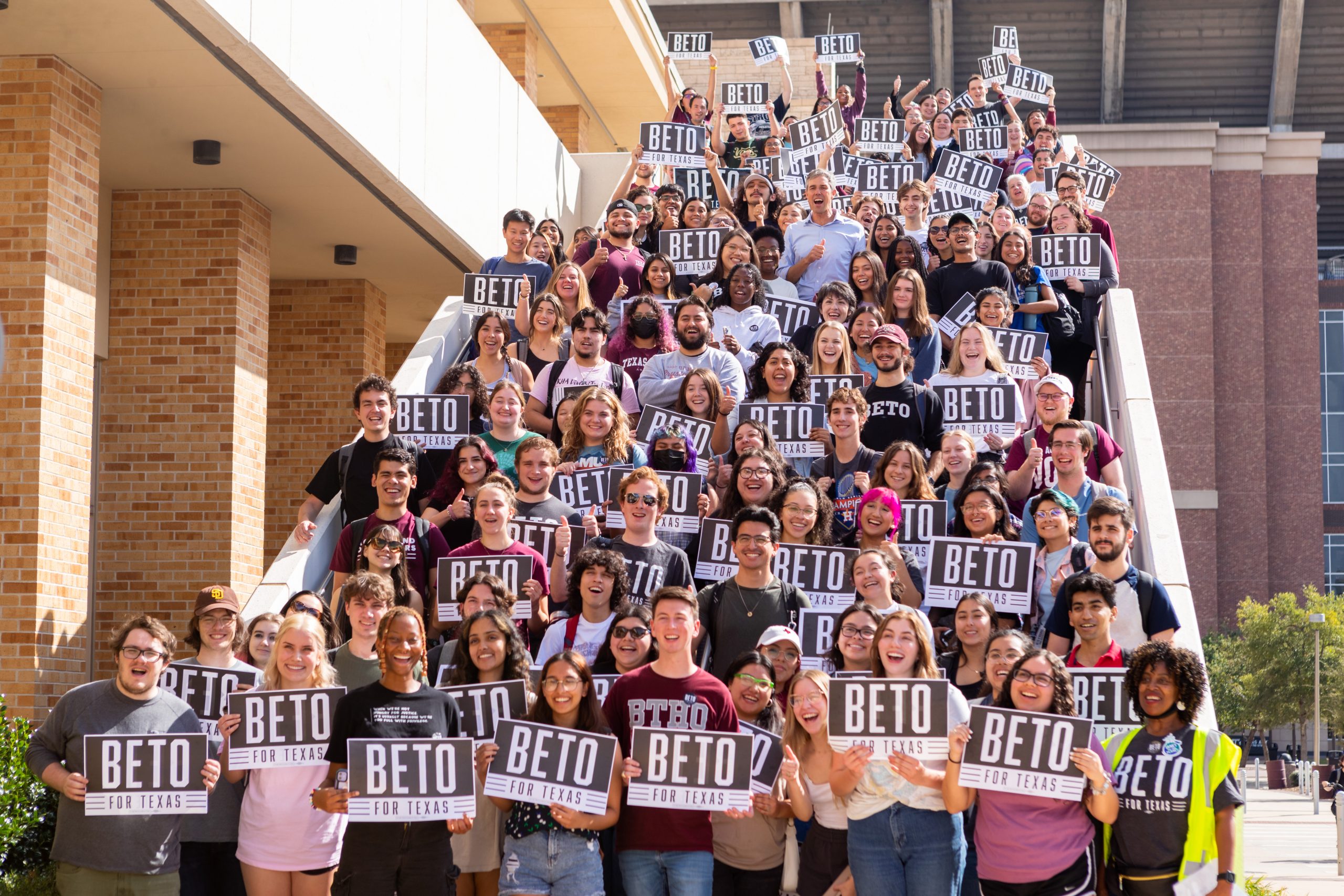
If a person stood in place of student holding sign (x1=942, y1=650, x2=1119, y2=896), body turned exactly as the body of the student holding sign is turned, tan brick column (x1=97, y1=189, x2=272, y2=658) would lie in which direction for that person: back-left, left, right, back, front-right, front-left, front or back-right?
back-right

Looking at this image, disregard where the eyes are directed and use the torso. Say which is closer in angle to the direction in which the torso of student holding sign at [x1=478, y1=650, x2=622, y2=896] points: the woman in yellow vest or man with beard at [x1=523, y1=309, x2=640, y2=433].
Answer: the woman in yellow vest

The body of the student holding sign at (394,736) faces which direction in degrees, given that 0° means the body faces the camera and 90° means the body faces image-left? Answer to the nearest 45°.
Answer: approximately 0°

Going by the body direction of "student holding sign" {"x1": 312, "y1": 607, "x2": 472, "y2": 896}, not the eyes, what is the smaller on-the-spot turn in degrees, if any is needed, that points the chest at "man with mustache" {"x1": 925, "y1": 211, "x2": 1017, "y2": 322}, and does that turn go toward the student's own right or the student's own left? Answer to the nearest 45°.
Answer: approximately 135° to the student's own left
